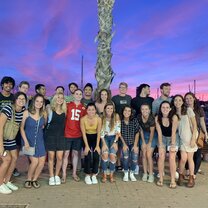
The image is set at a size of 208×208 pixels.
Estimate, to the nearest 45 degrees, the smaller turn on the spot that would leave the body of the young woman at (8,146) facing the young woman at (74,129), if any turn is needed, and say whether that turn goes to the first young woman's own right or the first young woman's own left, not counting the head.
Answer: approximately 45° to the first young woman's own left

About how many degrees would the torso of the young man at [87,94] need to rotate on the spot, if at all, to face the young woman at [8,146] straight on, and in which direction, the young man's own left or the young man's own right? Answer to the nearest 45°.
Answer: approximately 45° to the young man's own right

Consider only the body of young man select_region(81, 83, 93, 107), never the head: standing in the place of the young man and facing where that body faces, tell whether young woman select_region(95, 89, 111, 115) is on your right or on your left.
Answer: on your left
